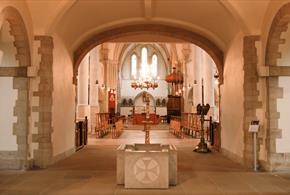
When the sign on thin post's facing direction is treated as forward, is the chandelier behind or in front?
behind

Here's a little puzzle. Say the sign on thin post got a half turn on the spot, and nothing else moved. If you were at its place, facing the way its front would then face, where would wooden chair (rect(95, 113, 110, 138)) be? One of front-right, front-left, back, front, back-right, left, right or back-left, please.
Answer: front-left

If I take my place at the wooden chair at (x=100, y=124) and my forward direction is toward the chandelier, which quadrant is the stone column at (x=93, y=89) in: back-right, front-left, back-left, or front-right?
front-left

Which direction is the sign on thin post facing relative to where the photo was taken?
toward the camera
